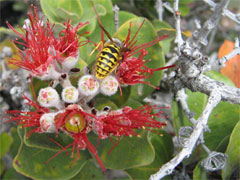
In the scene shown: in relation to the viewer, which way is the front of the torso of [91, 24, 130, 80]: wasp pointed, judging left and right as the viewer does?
facing away from the viewer and to the right of the viewer
